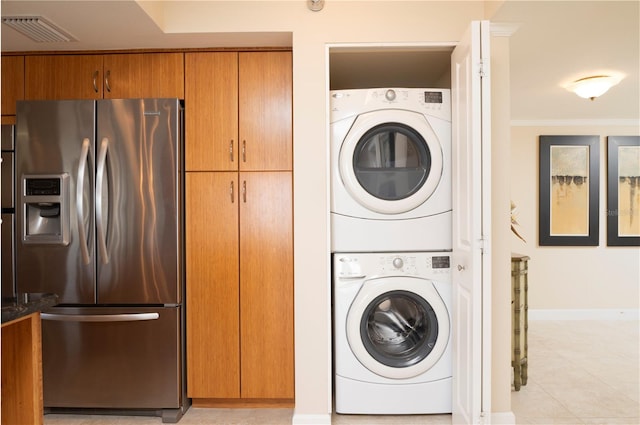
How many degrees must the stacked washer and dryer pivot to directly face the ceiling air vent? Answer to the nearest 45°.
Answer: approximately 90° to its right

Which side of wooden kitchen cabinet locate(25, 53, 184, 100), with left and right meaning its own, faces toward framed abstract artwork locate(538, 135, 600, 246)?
left

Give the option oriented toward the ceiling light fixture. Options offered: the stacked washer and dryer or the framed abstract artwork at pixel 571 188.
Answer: the framed abstract artwork

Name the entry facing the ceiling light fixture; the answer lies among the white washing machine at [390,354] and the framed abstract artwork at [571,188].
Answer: the framed abstract artwork

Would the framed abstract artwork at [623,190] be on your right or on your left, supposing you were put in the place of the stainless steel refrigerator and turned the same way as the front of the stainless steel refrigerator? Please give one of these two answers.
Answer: on your left

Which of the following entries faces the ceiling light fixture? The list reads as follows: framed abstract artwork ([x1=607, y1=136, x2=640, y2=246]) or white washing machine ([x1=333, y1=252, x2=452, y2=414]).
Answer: the framed abstract artwork
